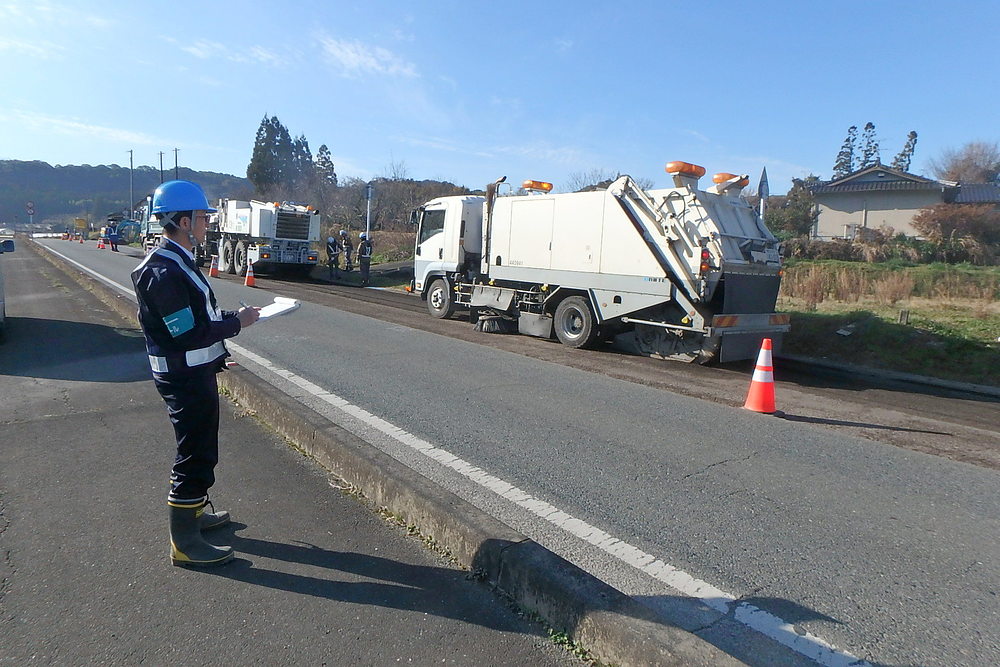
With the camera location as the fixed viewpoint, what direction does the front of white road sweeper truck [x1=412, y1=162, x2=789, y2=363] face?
facing away from the viewer and to the left of the viewer

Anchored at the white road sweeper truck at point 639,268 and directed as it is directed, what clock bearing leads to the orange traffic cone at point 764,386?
The orange traffic cone is roughly at 7 o'clock from the white road sweeper truck.

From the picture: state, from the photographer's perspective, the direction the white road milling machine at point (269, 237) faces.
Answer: facing away from the viewer and to the left of the viewer

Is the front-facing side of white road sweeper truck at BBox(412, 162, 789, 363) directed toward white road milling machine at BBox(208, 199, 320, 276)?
yes

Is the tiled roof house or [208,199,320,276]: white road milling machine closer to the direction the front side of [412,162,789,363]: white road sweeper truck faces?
the white road milling machine
